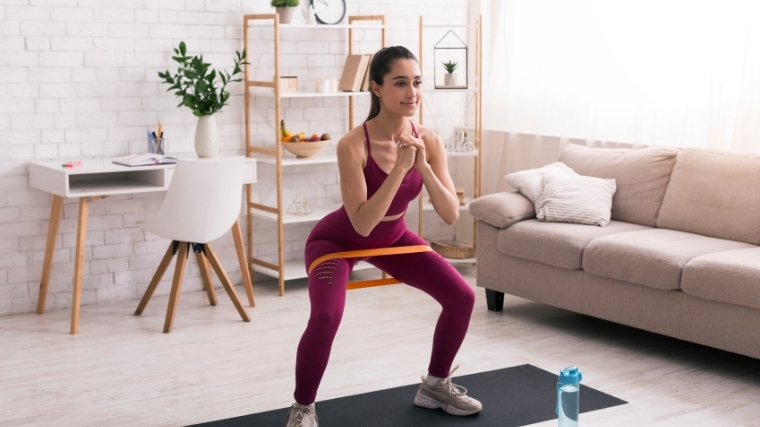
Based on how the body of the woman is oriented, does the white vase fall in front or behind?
behind

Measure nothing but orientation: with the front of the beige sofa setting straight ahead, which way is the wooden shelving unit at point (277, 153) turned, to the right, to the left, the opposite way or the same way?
to the left

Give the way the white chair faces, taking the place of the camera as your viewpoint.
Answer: facing away from the viewer and to the left of the viewer

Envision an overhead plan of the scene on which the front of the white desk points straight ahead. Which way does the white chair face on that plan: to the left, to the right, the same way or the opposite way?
the opposite way

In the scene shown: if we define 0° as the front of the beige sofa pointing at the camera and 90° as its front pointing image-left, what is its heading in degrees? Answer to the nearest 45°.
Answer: approximately 45°

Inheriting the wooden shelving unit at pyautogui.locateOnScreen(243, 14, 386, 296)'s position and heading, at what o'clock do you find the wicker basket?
The wicker basket is roughly at 10 o'clock from the wooden shelving unit.
